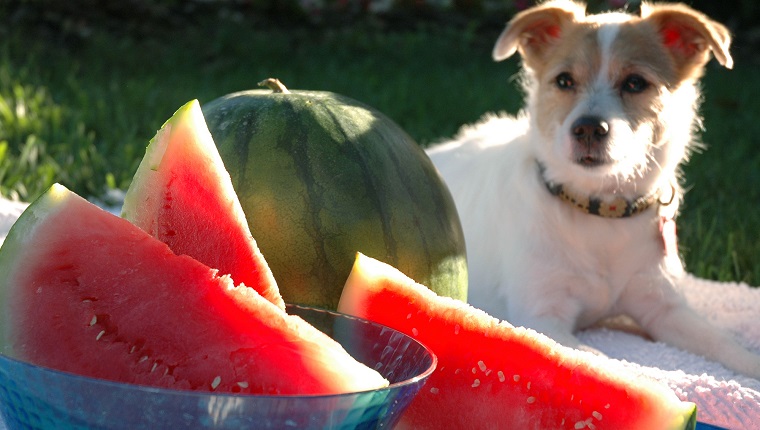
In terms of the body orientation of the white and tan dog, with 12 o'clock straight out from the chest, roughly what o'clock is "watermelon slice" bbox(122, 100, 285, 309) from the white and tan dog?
The watermelon slice is roughly at 2 o'clock from the white and tan dog.

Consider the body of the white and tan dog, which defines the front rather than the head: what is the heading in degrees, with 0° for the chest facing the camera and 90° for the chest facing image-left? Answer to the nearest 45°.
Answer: approximately 315°

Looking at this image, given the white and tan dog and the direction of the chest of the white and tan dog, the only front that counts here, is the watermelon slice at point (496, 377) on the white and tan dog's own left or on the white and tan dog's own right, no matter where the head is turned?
on the white and tan dog's own right

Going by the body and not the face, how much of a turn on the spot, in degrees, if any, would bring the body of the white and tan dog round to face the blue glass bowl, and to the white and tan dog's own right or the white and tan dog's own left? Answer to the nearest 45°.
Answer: approximately 45° to the white and tan dog's own right

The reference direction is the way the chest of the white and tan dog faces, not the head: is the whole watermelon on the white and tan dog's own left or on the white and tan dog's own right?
on the white and tan dog's own right

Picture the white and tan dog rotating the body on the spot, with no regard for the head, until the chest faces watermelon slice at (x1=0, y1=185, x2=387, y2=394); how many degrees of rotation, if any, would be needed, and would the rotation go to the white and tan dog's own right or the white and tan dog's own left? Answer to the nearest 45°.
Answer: approximately 45° to the white and tan dog's own right

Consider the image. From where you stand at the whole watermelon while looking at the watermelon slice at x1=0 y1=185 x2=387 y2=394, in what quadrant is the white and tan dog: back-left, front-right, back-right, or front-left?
back-left
